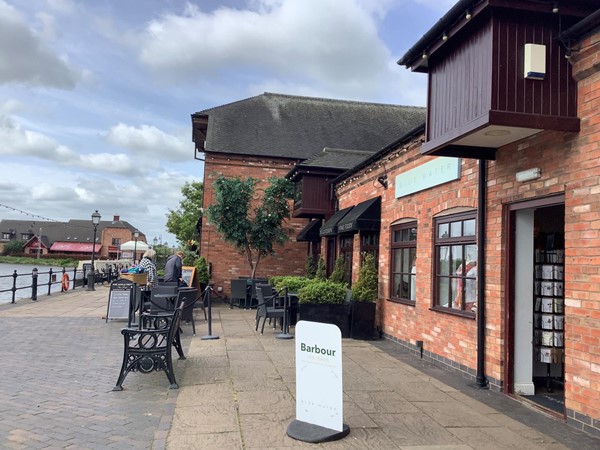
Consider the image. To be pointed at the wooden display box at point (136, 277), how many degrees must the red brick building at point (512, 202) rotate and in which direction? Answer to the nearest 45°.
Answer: approximately 90° to its right

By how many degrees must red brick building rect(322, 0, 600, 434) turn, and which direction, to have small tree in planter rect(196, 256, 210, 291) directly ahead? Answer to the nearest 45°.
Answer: approximately 90° to its right

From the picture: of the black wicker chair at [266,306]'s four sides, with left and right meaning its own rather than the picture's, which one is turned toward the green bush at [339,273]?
front

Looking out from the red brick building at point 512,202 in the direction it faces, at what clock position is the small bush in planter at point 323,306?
The small bush in planter is roughly at 3 o'clock from the red brick building.

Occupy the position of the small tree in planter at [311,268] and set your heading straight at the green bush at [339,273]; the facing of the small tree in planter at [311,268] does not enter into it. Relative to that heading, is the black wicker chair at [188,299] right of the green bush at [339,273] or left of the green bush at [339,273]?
right
